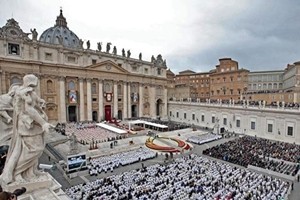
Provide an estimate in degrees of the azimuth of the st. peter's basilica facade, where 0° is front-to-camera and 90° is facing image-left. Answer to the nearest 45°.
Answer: approximately 315°

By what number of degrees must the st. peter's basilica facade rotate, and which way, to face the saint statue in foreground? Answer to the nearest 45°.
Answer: approximately 45° to its right
